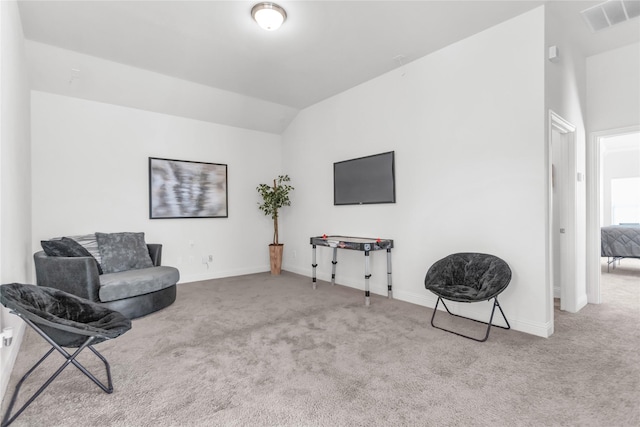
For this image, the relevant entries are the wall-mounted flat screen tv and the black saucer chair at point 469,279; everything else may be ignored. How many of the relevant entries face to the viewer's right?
0

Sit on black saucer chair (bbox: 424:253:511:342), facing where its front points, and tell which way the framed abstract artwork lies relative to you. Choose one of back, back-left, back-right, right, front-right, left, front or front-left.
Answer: front-right

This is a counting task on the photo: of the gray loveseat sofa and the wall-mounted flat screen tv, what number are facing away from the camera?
0

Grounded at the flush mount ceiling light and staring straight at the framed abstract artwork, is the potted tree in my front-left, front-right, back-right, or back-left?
front-right

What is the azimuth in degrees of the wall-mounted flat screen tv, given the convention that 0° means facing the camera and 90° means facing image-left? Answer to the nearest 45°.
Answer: approximately 45°

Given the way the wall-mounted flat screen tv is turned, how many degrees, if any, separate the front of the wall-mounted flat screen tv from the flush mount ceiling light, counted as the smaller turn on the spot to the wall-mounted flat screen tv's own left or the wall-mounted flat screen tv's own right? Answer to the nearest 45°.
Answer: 0° — it already faces it

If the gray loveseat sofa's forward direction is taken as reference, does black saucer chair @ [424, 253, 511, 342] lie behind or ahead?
ahead

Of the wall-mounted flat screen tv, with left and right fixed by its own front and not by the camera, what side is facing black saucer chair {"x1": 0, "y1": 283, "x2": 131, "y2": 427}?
front

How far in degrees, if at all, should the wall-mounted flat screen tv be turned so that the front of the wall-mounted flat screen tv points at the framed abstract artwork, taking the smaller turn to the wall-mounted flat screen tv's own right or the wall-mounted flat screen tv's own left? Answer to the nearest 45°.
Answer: approximately 45° to the wall-mounted flat screen tv's own right

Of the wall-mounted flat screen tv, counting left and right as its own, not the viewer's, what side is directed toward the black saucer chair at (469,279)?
left

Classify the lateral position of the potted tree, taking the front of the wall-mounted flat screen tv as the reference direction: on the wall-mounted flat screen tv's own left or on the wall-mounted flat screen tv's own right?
on the wall-mounted flat screen tv's own right

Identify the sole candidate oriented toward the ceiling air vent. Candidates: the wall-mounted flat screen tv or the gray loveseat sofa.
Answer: the gray loveseat sofa

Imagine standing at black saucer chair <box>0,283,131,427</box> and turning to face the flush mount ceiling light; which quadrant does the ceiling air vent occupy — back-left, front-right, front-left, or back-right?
front-right

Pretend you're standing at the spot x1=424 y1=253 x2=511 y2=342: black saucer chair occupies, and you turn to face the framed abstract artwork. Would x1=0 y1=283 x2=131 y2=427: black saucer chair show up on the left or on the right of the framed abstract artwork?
left
